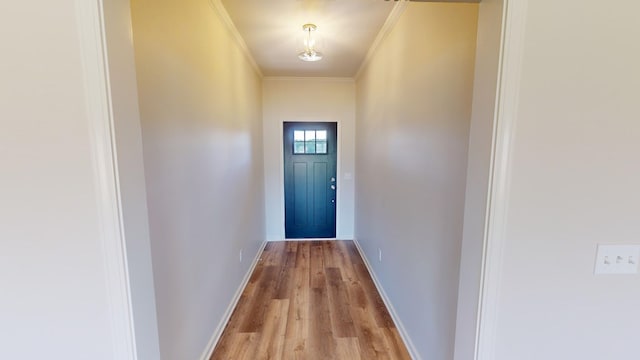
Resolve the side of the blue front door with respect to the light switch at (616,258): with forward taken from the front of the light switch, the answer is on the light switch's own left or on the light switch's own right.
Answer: on the light switch's own right

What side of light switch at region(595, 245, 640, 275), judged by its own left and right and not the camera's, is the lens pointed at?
front

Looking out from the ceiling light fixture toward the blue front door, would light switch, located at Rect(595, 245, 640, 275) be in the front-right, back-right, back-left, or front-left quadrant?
back-right

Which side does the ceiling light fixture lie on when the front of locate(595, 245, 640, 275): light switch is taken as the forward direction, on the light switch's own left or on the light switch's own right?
on the light switch's own right

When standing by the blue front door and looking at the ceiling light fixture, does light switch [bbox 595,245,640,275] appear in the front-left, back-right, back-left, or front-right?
front-left

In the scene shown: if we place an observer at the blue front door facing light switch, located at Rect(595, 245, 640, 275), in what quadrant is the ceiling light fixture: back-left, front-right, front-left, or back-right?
front-right
